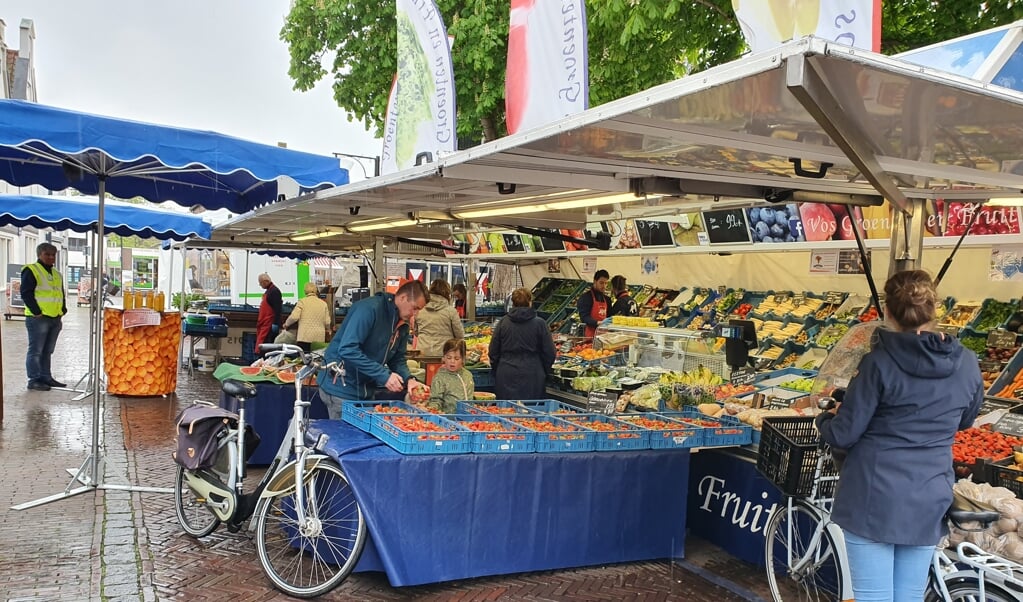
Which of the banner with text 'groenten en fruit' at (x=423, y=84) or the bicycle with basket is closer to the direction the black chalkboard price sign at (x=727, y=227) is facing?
the bicycle with basket

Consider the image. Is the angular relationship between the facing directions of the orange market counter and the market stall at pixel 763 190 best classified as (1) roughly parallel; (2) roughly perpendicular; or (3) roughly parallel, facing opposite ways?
roughly perpendicular

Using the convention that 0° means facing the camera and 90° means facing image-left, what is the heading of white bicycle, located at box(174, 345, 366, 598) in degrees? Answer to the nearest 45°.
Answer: approximately 315°

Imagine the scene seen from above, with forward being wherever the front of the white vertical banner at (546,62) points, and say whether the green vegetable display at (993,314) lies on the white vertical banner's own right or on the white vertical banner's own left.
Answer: on the white vertical banner's own right

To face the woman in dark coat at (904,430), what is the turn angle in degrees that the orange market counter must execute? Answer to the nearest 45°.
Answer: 0° — it already faces them

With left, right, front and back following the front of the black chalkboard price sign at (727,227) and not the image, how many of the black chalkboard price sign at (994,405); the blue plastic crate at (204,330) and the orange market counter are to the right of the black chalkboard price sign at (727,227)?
2

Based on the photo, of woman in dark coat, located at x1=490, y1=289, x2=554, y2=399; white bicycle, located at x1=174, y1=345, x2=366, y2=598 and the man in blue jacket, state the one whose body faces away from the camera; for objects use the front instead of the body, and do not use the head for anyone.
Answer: the woman in dark coat

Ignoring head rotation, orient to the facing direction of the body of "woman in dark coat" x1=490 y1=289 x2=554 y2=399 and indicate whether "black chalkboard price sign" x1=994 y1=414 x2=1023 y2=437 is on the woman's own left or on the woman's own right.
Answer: on the woman's own right

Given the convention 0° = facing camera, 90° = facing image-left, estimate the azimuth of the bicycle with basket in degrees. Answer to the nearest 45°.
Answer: approximately 135°

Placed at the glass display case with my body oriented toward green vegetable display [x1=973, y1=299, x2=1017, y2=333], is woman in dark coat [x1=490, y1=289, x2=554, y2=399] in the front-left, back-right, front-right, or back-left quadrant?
back-right
